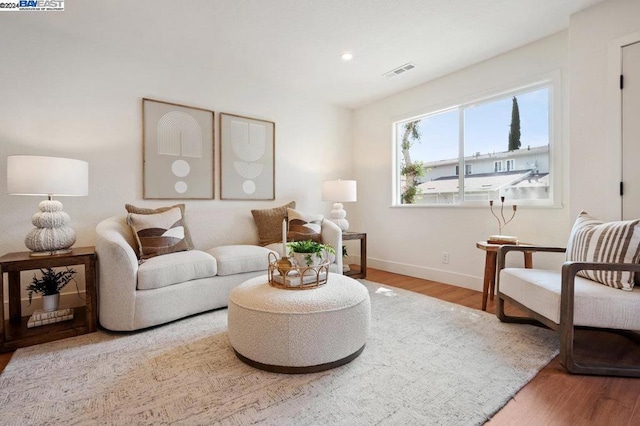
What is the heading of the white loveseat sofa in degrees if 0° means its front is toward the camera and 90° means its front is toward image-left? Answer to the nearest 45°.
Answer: approximately 315°

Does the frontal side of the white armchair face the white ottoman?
yes

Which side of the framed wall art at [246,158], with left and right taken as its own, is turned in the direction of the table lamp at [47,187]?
right

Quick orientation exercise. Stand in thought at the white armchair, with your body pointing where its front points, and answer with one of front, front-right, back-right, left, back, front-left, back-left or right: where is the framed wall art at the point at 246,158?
front-right

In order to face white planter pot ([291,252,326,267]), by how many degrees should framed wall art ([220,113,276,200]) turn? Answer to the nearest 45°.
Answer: approximately 45° to its right

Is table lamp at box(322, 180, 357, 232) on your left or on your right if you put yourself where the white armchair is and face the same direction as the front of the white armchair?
on your right

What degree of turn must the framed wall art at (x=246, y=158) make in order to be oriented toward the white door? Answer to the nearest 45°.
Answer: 0° — it already faces it

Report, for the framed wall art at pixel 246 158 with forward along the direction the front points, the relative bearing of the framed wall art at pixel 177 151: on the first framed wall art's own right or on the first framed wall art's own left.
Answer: on the first framed wall art's own right
